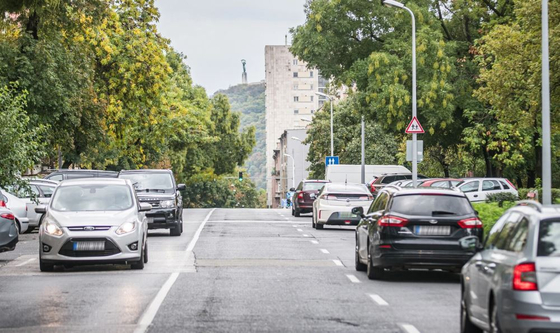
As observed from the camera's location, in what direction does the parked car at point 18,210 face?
facing away from the viewer and to the left of the viewer

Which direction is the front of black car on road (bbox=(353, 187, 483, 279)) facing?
away from the camera

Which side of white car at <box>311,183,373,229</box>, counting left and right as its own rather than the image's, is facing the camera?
back

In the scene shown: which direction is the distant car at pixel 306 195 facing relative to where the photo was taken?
away from the camera

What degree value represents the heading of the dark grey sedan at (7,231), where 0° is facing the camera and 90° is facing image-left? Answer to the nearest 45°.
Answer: approximately 135°

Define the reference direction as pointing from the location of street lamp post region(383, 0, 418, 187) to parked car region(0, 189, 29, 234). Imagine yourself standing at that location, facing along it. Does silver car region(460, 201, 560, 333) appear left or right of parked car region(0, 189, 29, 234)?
left

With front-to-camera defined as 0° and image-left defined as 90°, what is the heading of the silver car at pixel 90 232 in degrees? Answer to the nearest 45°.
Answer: approximately 0°

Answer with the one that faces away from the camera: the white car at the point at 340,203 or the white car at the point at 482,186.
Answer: the white car at the point at 340,203
